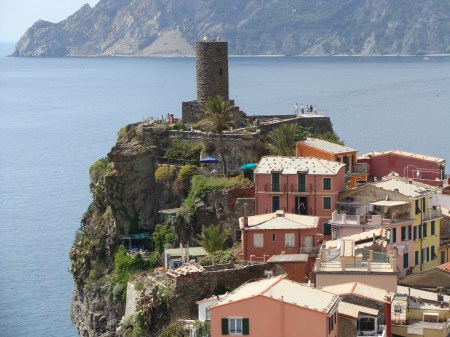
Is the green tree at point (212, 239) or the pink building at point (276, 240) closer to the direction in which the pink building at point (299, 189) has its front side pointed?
the pink building

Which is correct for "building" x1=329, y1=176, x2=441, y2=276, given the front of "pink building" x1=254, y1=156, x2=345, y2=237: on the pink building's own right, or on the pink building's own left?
on the pink building's own left

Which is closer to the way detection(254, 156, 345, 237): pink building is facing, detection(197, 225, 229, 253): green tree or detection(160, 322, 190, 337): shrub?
the shrub

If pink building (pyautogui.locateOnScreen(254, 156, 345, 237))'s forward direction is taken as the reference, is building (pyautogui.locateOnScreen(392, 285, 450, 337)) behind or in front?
in front

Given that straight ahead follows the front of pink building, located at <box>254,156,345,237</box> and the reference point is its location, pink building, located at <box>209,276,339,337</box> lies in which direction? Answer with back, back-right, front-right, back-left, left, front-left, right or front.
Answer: front

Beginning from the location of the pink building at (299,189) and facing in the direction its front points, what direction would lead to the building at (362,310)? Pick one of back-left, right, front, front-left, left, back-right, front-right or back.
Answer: front

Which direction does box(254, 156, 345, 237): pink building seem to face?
toward the camera

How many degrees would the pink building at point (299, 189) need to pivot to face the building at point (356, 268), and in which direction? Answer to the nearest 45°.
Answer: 0° — it already faces it

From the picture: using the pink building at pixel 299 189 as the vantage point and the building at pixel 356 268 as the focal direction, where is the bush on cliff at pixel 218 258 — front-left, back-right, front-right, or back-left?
front-right

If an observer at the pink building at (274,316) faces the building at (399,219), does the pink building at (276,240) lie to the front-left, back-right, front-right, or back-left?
front-left

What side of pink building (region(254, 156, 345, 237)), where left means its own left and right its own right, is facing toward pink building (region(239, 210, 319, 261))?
front

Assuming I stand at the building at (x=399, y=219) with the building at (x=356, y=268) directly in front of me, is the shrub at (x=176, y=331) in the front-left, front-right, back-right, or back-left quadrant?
front-right

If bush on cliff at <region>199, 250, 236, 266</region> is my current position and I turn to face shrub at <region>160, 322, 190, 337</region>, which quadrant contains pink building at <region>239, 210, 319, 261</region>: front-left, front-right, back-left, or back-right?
back-left

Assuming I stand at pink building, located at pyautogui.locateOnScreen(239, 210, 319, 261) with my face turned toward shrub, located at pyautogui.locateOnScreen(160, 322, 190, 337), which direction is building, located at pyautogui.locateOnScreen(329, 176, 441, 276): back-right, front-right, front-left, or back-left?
back-left
